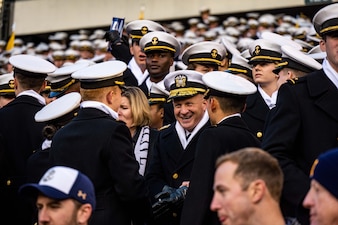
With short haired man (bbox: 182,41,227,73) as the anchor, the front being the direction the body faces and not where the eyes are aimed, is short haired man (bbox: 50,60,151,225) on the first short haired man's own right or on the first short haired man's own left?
on the first short haired man's own right

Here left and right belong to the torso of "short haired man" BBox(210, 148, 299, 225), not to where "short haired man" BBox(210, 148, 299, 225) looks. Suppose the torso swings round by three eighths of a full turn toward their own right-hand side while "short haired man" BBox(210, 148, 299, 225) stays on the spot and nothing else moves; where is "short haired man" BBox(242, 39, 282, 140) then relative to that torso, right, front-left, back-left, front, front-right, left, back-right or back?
front-left

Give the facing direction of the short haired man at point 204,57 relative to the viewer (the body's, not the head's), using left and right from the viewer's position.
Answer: facing the viewer and to the right of the viewer

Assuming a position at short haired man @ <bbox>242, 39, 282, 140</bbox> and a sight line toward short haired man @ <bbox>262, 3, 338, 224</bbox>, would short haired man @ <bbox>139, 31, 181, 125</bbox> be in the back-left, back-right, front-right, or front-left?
back-right

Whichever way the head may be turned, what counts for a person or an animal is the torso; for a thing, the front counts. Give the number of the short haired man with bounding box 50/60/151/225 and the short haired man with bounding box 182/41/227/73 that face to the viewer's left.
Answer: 0

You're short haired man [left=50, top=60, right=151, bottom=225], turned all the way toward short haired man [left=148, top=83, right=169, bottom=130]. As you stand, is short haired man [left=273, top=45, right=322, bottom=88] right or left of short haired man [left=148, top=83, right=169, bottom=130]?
right

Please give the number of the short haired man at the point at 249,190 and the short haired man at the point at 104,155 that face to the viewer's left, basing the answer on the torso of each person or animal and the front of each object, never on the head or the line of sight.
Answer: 1

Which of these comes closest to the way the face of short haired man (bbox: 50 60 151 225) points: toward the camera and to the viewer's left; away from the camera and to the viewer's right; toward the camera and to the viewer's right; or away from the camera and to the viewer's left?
away from the camera and to the viewer's right

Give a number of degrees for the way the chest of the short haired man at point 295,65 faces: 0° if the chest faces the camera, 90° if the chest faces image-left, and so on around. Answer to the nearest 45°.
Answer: approximately 90°
